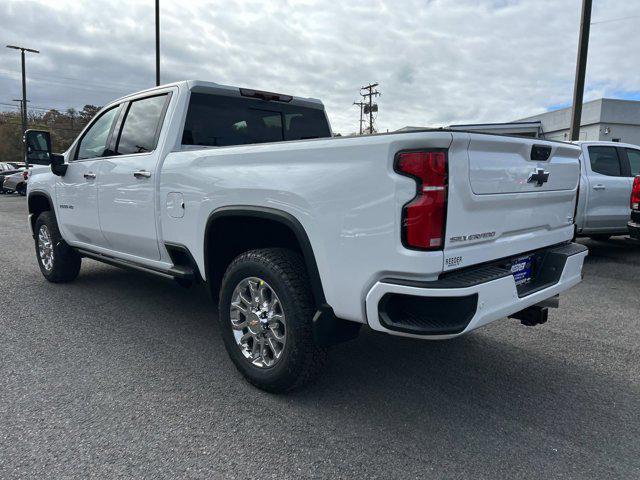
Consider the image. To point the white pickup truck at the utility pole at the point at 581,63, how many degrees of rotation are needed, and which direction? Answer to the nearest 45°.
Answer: approximately 90° to its right

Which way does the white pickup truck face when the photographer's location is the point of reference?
facing away from the viewer and to the left of the viewer

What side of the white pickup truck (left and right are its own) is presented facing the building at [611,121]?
right

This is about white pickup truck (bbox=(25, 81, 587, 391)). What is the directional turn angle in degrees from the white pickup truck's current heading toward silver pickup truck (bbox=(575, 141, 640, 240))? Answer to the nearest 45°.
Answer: approximately 90° to its right
